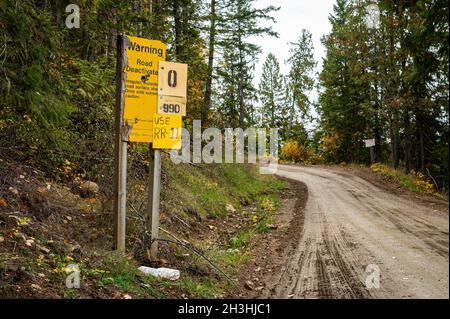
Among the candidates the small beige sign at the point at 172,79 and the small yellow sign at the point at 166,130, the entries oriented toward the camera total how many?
2

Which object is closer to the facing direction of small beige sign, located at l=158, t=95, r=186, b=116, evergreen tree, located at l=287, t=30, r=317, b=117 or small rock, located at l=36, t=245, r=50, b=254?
the small rock

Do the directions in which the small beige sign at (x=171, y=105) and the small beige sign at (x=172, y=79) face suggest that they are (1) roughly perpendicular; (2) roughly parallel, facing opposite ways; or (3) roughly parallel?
roughly parallel

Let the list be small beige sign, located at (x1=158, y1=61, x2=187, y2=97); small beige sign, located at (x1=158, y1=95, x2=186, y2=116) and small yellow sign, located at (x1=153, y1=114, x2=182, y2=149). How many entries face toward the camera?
3

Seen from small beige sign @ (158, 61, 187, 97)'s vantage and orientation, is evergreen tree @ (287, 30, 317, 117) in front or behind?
behind

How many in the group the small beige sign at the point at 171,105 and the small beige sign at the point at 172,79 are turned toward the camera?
2

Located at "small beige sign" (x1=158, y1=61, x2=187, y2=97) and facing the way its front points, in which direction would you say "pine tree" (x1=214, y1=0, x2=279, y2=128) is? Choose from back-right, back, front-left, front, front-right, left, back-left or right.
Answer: back

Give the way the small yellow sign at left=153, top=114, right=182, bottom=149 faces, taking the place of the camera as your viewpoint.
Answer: facing the viewer
